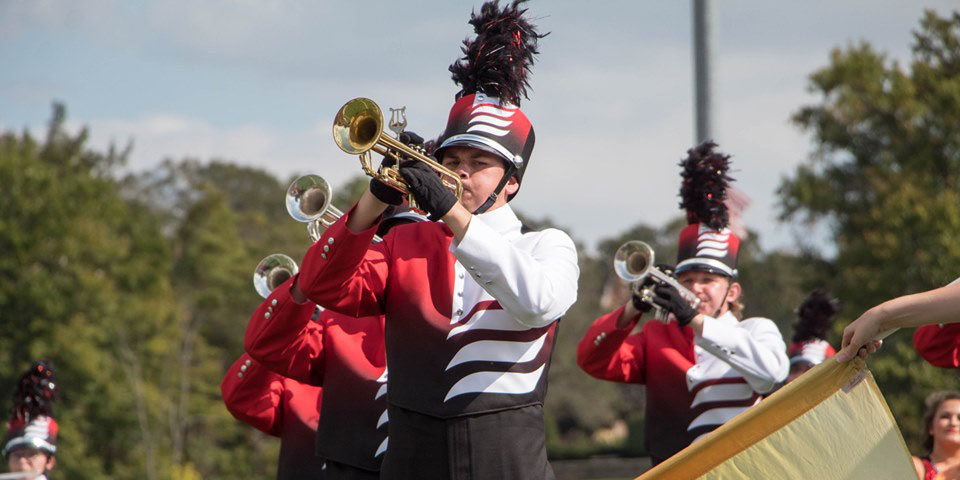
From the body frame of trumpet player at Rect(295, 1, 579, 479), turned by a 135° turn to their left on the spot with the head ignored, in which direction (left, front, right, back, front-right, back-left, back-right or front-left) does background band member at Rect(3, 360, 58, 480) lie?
back-left

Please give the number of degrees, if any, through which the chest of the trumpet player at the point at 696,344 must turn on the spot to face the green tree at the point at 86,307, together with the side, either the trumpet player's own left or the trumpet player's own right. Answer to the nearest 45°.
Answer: approximately 90° to the trumpet player's own right

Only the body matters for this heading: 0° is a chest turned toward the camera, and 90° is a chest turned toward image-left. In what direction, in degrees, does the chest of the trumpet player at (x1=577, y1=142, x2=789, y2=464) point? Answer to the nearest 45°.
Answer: approximately 45°

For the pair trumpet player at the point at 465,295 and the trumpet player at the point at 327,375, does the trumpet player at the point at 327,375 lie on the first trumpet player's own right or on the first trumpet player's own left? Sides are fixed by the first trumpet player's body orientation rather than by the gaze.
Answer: on the first trumpet player's own right

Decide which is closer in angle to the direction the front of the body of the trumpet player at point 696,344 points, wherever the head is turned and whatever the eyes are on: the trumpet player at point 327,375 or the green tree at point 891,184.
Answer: the trumpet player

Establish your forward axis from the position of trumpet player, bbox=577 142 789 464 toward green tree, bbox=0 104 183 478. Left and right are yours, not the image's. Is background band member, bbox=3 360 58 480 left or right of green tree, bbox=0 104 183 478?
left

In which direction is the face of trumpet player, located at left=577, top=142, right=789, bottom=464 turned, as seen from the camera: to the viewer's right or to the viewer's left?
to the viewer's left
